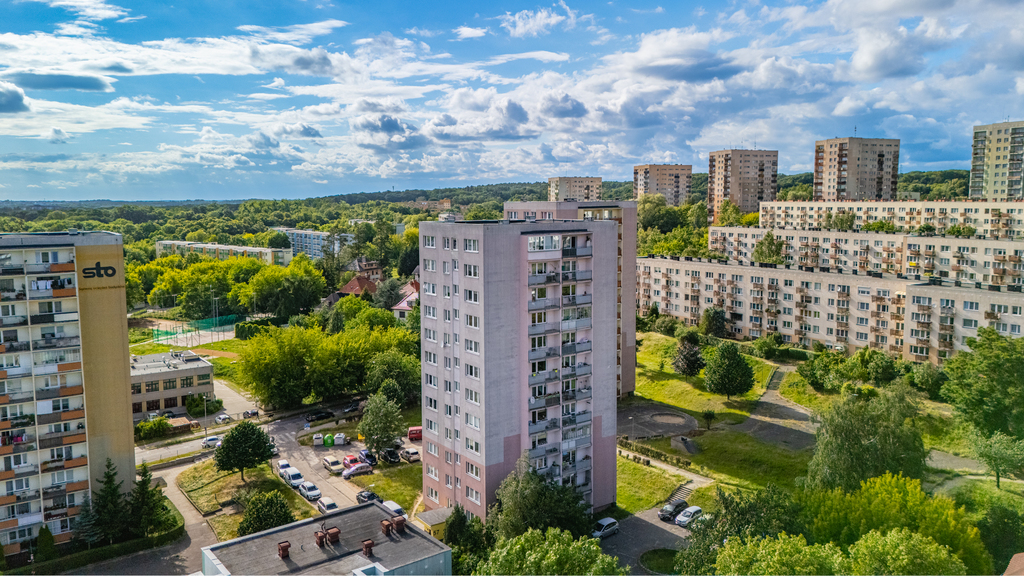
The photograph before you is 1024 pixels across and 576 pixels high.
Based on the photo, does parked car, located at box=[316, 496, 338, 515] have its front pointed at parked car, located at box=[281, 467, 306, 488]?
no

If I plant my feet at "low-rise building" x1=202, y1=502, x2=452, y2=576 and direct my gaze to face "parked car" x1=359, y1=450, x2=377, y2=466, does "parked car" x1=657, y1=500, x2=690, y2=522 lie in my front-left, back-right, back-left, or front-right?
front-right

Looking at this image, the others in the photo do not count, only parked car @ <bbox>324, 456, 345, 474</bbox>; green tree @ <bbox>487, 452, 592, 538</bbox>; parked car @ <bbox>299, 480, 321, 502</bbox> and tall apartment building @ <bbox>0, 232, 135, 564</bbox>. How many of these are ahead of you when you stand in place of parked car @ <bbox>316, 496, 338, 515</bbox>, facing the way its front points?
1

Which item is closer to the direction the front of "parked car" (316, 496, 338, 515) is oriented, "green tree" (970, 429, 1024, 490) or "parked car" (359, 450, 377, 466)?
the green tree

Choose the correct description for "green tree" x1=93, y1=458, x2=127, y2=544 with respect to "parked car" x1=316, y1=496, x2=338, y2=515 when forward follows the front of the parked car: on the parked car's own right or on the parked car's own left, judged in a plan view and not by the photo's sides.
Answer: on the parked car's own right

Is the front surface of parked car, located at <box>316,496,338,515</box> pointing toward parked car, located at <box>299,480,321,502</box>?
no

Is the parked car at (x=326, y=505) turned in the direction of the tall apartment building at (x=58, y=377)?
no

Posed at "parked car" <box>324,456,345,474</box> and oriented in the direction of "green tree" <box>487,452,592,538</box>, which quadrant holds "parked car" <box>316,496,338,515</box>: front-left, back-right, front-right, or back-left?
front-right

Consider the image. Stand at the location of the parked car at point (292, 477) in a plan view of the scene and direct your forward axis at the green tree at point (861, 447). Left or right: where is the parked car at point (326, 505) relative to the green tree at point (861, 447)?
right

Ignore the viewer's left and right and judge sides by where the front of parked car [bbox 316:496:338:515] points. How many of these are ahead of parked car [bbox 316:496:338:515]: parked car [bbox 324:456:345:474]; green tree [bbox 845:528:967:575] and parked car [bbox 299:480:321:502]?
1
